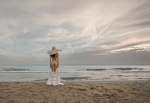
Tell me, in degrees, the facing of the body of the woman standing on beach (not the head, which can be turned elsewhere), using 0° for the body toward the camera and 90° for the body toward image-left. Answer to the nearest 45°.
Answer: approximately 180°
